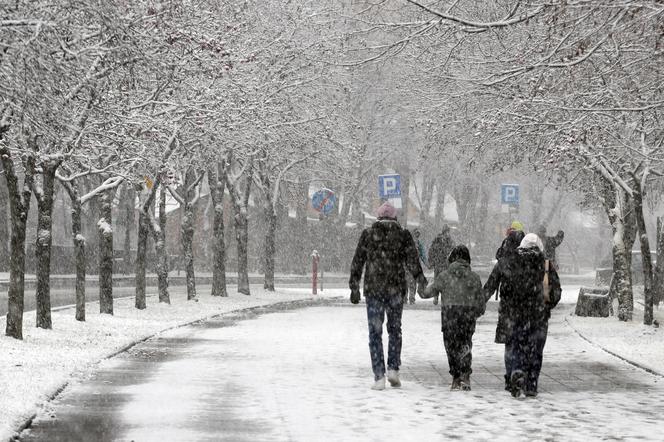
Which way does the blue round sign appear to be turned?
toward the camera

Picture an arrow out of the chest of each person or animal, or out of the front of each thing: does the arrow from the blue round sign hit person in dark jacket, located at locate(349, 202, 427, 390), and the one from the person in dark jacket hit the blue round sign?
yes

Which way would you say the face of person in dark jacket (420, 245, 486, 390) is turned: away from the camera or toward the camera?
away from the camera

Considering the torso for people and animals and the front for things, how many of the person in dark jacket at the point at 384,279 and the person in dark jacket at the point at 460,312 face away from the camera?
2

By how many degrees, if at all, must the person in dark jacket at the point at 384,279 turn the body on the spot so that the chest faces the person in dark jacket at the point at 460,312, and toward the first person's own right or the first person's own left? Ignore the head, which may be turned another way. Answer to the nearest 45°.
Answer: approximately 90° to the first person's own right

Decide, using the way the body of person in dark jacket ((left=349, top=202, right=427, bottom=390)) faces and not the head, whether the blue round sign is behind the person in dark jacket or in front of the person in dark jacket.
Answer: in front

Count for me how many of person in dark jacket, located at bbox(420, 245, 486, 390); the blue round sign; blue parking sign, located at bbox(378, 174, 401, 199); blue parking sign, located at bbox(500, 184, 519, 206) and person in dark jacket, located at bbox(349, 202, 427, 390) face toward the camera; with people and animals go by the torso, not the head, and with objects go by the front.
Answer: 3

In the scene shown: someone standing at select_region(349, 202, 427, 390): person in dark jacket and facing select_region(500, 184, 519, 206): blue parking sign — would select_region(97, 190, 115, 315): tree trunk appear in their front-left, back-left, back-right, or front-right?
front-left

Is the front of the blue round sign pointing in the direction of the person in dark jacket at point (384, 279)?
yes

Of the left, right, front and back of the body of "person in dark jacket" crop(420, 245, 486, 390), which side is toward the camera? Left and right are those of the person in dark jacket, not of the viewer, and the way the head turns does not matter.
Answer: back

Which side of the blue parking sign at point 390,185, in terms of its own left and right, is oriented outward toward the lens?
front

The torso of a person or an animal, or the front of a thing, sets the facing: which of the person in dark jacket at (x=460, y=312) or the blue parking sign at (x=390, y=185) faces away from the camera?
the person in dark jacket

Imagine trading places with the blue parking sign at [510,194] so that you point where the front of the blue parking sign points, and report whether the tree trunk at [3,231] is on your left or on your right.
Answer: on your right

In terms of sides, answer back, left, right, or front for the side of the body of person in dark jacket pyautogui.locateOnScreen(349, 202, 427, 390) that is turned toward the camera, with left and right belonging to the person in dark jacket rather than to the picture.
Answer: back

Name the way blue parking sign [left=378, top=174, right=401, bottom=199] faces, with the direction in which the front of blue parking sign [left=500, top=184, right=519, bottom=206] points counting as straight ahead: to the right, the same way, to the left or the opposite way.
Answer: the same way

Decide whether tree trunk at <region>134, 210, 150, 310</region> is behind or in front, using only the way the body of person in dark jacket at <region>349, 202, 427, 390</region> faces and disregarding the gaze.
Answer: in front

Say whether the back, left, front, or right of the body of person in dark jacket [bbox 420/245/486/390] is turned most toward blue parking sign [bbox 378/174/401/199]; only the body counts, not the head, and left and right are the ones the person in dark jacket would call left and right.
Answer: front

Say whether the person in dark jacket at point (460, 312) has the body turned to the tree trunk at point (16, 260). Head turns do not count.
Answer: no
